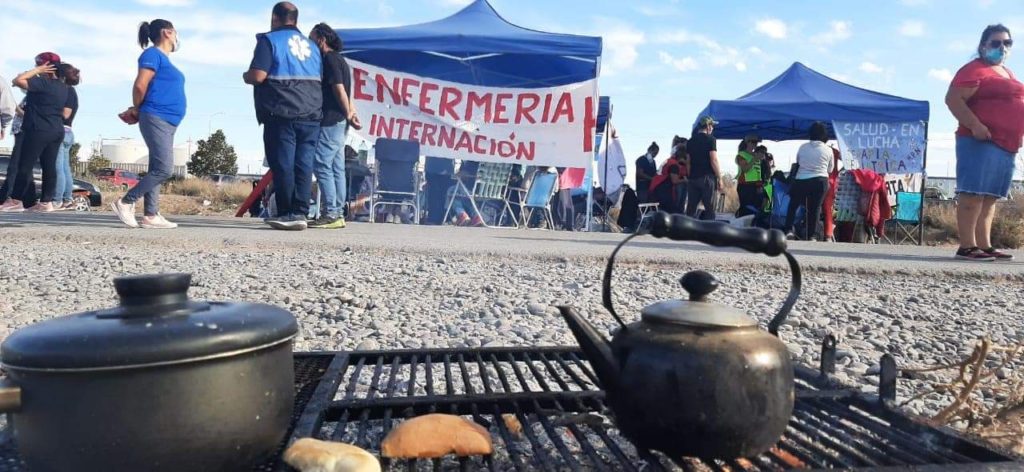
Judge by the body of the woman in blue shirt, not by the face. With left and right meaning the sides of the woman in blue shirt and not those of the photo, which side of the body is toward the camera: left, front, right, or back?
right

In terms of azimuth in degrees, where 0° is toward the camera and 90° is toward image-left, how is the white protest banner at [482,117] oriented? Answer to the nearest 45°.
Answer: approximately 0°

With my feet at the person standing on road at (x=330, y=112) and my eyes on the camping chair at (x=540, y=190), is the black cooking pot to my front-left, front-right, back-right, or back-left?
back-right

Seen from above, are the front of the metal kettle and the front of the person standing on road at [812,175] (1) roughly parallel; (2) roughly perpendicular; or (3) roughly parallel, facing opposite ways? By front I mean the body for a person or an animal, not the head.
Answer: roughly perpendicular

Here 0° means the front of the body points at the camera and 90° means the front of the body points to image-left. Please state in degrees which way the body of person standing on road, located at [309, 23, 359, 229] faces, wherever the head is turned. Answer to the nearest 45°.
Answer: approximately 90°

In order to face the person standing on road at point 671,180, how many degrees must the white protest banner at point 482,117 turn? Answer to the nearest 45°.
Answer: approximately 90° to its left

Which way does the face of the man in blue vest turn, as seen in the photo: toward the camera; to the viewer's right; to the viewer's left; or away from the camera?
away from the camera

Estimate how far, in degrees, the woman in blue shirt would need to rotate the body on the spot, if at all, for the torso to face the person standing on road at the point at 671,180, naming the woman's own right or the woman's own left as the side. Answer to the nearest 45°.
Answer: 0° — they already face them

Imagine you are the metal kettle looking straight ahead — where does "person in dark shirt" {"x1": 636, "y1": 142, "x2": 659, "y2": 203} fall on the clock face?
The person in dark shirt is roughly at 3 o'clock from the metal kettle.

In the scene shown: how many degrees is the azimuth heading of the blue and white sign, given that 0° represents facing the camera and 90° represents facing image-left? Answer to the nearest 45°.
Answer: approximately 0°

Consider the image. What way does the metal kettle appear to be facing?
to the viewer's left

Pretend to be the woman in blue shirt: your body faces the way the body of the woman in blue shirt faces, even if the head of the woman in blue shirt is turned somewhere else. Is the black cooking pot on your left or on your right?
on your right
